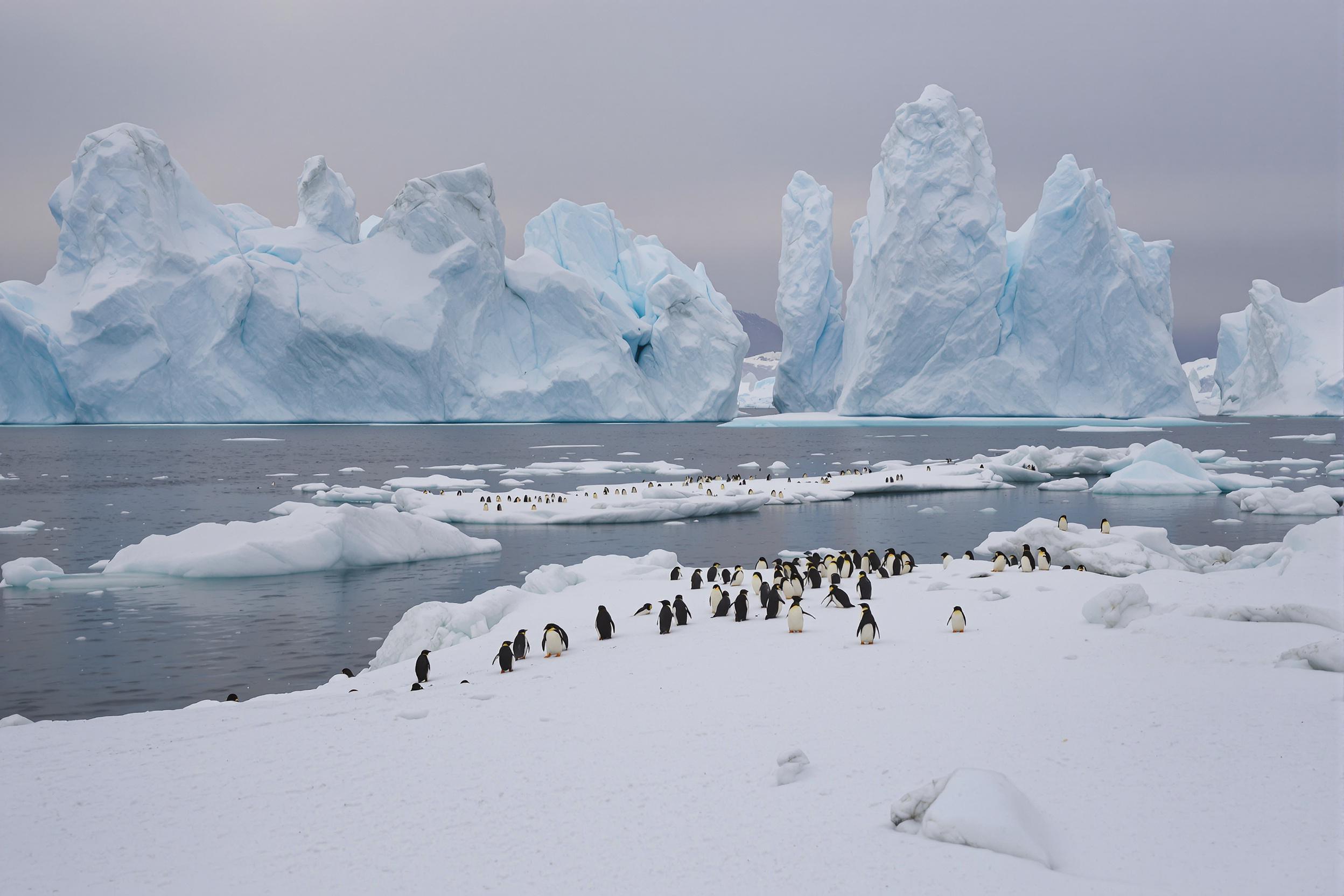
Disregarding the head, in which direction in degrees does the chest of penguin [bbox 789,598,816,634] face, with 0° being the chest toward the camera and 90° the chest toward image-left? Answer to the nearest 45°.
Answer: approximately 0°

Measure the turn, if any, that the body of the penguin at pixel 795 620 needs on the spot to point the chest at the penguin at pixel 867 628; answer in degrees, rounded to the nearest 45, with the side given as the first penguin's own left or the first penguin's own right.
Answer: approximately 45° to the first penguin's own left

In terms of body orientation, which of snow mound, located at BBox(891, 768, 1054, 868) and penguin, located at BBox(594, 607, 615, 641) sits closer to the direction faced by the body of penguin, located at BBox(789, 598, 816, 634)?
the snow mound

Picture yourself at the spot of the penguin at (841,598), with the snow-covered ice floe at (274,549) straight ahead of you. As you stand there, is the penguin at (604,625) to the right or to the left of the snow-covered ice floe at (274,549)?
left

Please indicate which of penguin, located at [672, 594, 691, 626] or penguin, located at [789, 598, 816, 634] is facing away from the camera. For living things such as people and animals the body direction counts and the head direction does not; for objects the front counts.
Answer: penguin, located at [672, 594, 691, 626]

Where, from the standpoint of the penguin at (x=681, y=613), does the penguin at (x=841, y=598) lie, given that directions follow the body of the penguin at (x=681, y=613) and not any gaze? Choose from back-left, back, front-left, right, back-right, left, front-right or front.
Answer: right

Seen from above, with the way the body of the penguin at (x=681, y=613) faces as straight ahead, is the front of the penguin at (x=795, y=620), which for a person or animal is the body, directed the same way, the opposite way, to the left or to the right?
the opposite way

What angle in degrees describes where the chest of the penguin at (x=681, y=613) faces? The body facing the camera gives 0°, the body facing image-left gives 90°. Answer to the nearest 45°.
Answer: approximately 180°

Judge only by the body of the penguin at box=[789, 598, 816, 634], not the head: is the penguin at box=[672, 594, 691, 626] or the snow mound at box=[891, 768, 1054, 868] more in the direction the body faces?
the snow mound

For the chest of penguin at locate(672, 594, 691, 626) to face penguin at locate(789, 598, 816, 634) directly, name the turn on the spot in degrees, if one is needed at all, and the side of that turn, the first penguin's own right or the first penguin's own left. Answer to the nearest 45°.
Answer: approximately 135° to the first penguin's own right

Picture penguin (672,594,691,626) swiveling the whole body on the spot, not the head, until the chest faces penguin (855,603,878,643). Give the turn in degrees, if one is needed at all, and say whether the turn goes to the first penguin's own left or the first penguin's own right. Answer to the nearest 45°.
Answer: approximately 135° to the first penguin's own right

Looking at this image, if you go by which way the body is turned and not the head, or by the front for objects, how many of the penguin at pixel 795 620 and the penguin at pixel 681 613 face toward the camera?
1

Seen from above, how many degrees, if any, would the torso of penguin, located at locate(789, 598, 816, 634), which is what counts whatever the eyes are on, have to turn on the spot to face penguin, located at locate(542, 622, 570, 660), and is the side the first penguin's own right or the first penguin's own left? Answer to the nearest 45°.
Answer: approximately 90° to the first penguin's own right
